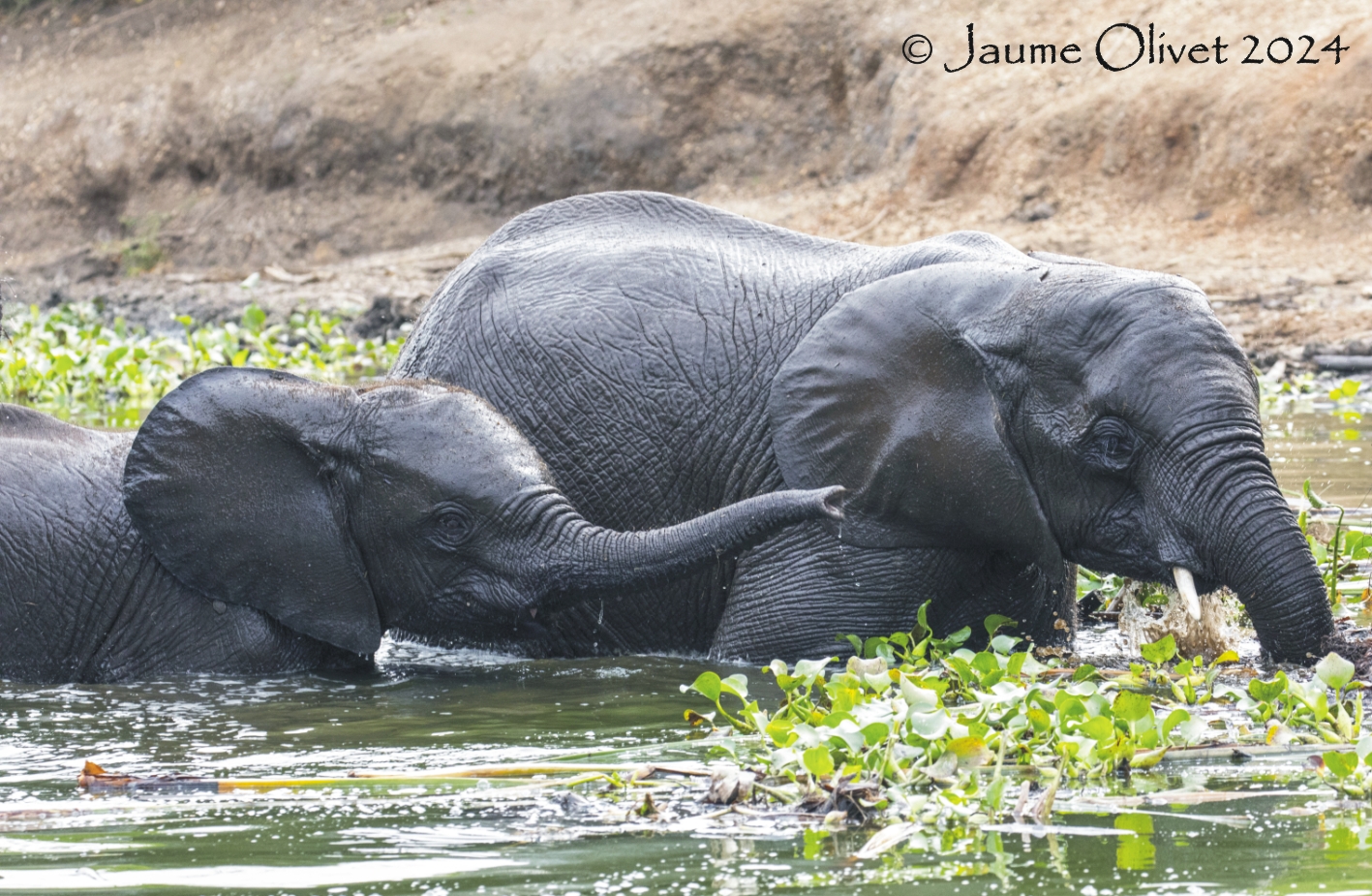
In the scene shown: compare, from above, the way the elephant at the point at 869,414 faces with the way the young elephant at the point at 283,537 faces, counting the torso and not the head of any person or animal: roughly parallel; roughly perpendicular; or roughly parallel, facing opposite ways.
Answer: roughly parallel

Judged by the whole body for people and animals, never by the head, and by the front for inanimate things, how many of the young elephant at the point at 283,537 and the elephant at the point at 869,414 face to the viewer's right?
2

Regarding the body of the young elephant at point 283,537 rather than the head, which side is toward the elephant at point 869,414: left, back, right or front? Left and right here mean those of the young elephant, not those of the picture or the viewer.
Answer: front

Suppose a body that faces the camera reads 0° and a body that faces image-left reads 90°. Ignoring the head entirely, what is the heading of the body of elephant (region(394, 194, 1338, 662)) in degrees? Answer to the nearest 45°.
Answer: approximately 270°

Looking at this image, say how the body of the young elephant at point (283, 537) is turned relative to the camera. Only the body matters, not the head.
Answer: to the viewer's right

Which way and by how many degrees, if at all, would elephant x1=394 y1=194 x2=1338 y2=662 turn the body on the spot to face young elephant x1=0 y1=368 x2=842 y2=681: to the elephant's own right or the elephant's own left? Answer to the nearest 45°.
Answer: approximately 180°
